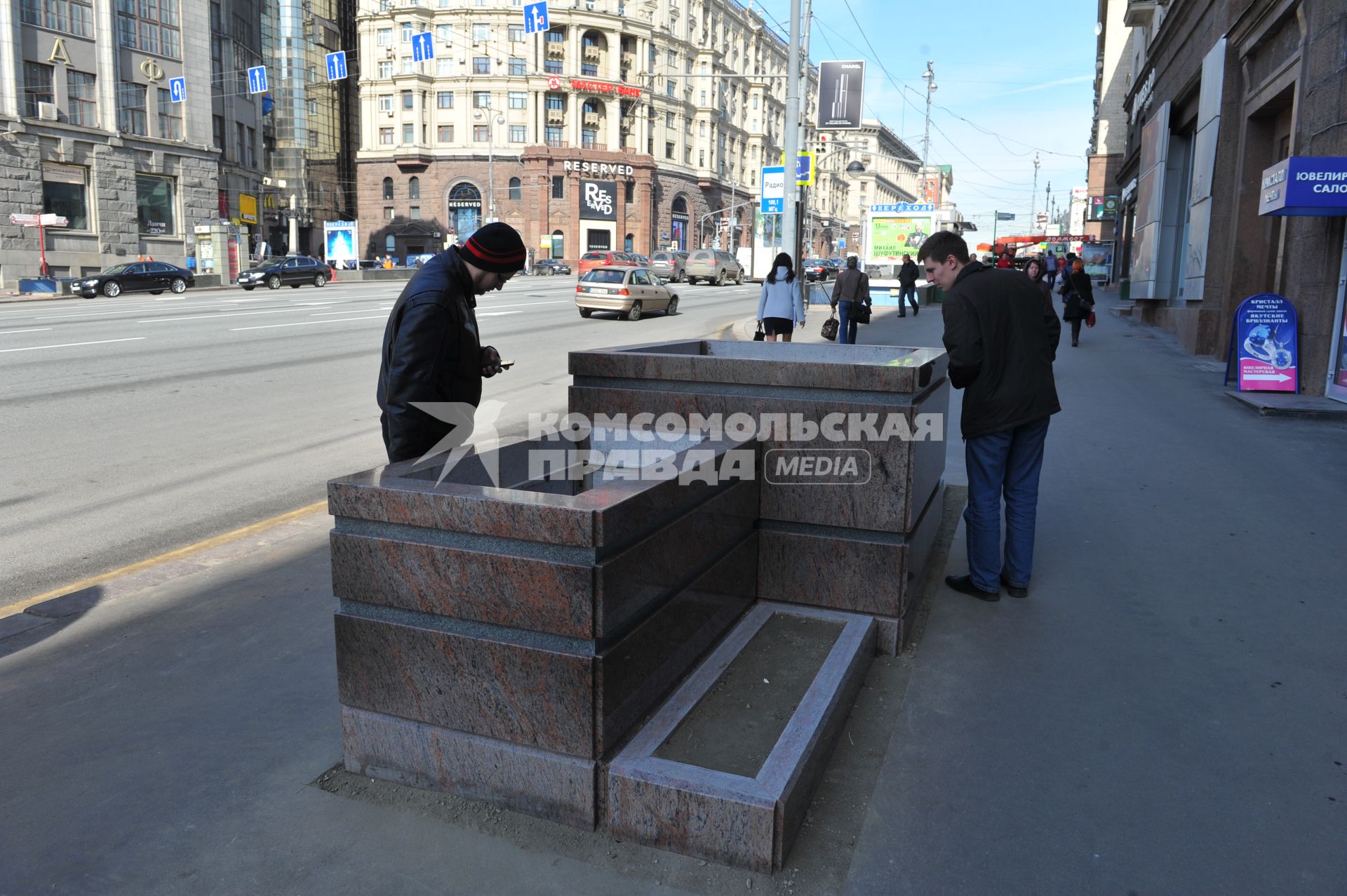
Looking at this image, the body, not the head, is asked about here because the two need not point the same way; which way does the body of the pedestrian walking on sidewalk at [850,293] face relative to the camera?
away from the camera

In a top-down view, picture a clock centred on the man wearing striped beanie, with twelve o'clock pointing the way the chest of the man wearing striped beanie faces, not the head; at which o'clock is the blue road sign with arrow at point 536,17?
The blue road sign with arrow is roughly at 9 o'clock from the man wearing striped beanie.

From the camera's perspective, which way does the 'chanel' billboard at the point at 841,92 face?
toward the camera

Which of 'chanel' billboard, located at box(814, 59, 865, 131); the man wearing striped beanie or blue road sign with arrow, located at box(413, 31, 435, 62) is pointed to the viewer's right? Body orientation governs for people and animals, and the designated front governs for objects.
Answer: the man wearing striped beanie

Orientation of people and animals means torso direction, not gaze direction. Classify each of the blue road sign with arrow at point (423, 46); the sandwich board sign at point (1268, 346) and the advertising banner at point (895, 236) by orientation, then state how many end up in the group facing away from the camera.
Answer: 0

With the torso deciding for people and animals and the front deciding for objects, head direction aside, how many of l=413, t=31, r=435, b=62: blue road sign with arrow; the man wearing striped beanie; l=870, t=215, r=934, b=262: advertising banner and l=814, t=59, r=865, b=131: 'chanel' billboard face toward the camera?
3

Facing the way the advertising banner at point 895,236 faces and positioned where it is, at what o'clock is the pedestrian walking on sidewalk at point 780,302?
The pedestrian walking on sidewalk is roughly at 12 o'clock from the advertising banner.

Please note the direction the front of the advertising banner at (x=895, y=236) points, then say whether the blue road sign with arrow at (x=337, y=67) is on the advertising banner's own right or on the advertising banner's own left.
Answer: on the advertising banner's own right

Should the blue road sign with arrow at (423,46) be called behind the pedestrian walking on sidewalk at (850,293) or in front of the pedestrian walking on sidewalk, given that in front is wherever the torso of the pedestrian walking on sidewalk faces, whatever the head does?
in front

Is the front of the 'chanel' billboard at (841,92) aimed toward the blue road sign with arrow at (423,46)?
no

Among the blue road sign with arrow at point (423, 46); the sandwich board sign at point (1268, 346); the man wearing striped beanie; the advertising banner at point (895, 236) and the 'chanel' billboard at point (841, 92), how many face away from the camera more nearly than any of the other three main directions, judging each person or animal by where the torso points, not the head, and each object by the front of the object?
0

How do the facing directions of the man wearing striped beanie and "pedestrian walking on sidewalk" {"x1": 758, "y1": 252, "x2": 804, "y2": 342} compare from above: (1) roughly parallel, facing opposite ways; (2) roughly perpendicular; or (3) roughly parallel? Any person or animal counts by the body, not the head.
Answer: roughly perpendicular

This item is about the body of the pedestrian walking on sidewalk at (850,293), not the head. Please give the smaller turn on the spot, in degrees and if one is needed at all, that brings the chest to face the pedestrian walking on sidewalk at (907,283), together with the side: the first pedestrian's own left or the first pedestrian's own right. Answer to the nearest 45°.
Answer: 0° — they already face them

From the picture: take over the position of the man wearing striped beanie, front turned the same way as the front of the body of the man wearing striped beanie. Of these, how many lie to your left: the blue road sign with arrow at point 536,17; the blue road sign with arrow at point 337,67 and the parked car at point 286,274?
3

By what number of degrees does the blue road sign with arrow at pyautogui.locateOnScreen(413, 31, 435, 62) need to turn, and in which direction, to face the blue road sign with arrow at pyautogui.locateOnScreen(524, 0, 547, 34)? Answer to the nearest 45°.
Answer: approximately 45° to its left

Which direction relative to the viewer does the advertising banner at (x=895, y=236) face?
toward the camera

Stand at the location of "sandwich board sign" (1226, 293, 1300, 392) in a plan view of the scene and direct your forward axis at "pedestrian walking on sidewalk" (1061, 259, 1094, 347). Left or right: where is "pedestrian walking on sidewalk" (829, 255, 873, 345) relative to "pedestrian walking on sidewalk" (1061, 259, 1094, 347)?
left

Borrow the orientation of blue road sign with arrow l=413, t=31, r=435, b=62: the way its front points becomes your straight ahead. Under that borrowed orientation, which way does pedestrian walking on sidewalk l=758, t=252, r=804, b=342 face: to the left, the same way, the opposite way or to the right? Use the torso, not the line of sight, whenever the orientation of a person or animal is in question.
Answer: the opposite way

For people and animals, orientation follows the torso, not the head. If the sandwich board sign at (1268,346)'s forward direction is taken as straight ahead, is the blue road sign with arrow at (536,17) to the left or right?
on its right
